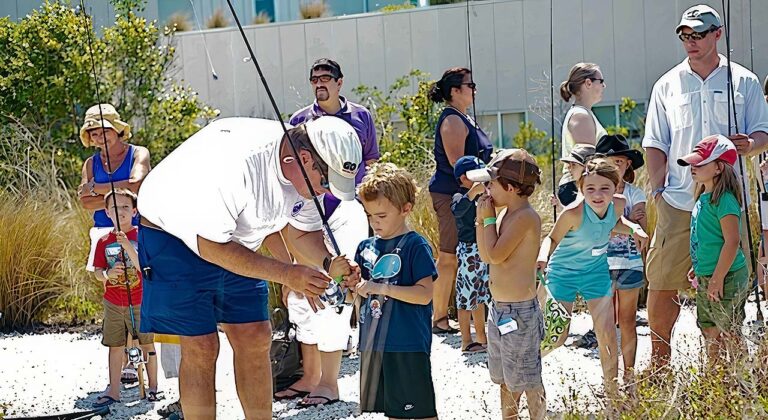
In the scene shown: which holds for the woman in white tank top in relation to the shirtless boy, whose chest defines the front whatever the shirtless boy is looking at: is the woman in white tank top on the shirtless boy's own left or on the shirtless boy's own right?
on the shirtless boy's own right

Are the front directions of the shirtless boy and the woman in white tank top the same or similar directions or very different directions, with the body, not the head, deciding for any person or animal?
very different directions

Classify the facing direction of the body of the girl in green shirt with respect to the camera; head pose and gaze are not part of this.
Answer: to the viewer's left

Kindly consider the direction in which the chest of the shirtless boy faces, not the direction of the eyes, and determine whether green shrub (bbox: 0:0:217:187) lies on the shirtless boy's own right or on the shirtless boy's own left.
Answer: on the shirtless boy's own right

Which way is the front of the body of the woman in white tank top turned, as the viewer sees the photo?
to the viewer's right

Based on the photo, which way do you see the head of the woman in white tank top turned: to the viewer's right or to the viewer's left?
to the viewer's right

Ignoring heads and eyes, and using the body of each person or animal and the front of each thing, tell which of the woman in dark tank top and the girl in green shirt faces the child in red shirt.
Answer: the girl in green shirt

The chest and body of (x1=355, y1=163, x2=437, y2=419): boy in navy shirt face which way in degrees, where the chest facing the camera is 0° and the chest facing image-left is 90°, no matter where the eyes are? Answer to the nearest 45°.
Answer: approximately 45°

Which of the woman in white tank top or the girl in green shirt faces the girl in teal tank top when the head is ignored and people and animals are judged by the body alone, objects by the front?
the girl in green shirt

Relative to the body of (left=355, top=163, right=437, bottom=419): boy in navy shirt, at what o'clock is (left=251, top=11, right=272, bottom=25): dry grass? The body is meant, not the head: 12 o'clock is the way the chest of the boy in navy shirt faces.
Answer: The dry grass is roughly at 4 o'clock from the boy in navy shirt.

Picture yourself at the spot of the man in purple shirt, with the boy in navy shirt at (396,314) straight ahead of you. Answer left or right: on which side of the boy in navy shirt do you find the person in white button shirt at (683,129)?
left

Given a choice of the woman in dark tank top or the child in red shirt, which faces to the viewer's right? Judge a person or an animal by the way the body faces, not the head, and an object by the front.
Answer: the woman in dark tank top
